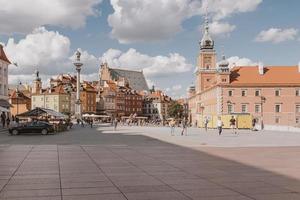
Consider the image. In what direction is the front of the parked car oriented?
to the viewer's left
